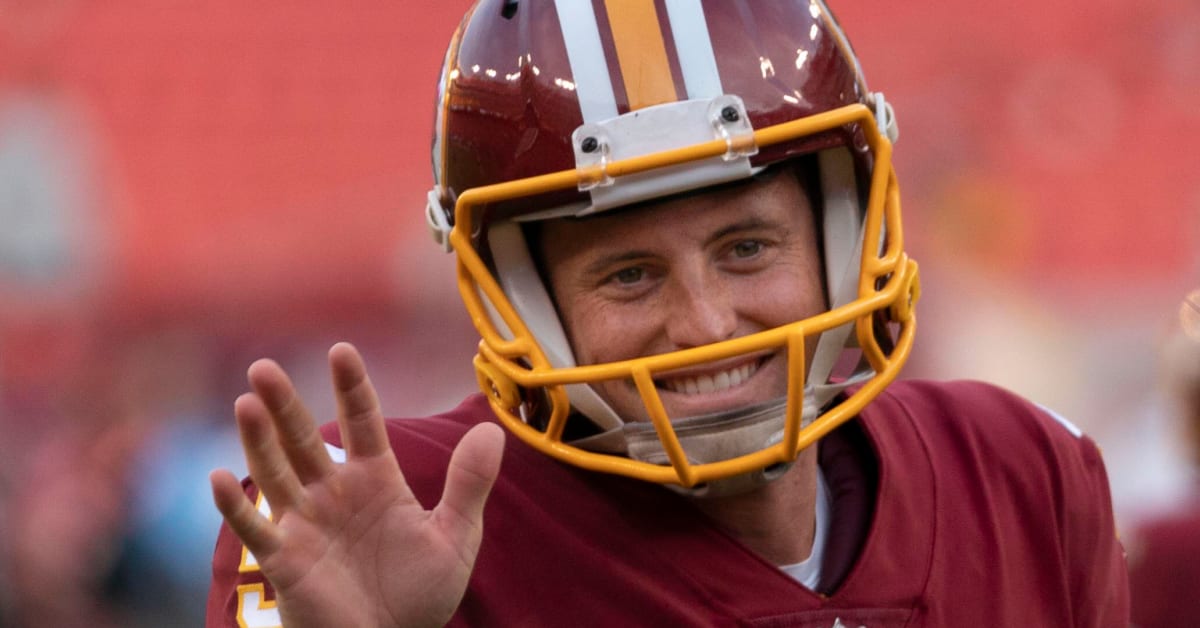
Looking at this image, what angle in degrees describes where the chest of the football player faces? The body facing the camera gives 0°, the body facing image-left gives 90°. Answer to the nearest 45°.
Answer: approximately 315°

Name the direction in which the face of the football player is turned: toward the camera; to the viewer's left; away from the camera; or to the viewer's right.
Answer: toward the camera
